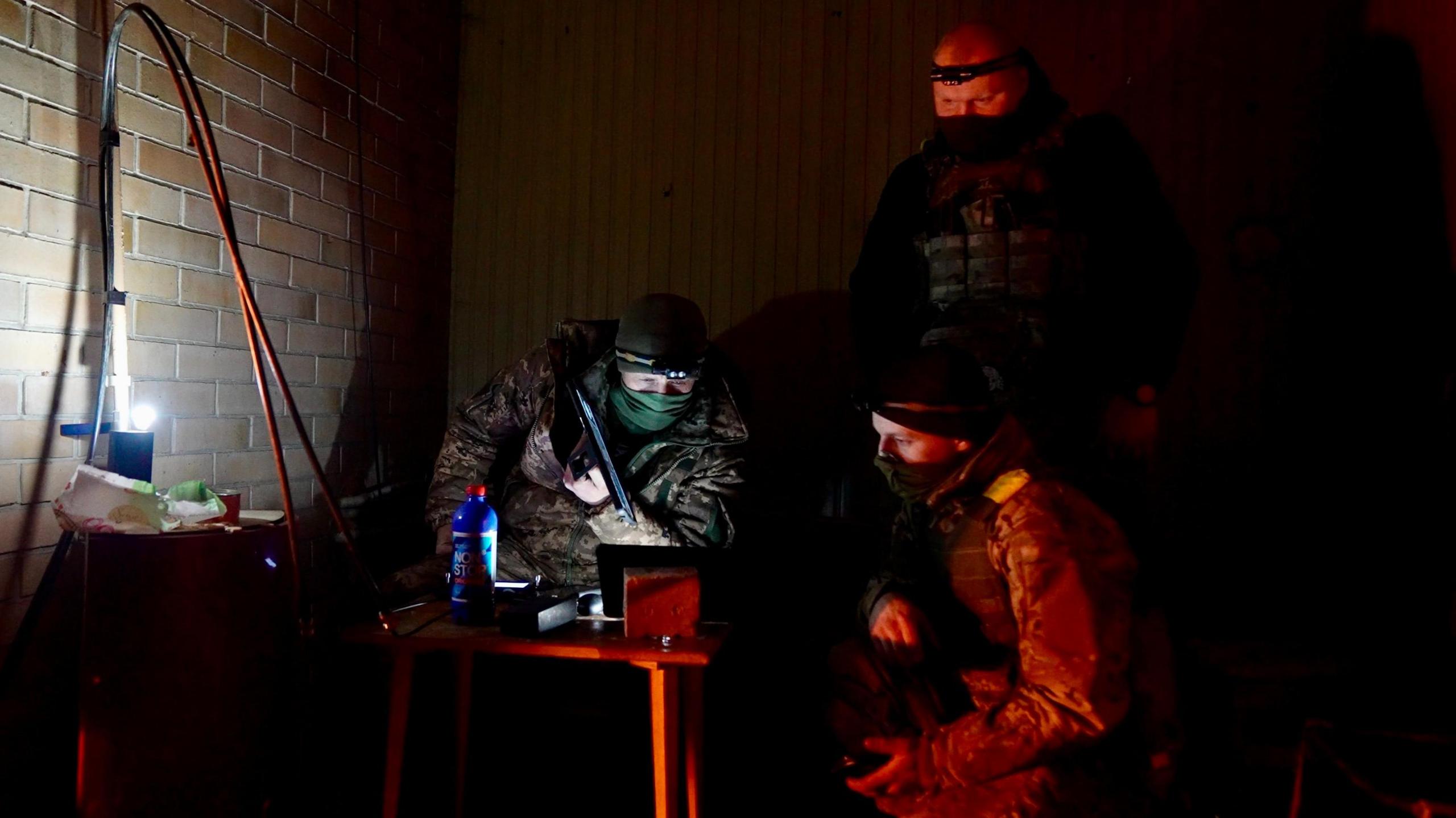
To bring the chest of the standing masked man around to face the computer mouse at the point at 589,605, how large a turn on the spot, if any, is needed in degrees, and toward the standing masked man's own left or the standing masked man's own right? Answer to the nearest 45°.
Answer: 0° — they already face it

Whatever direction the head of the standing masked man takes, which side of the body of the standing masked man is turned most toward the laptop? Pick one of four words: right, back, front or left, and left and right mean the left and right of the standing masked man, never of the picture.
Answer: front

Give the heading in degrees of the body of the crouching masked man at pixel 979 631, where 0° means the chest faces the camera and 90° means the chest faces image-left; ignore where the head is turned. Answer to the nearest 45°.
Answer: approximately 45°

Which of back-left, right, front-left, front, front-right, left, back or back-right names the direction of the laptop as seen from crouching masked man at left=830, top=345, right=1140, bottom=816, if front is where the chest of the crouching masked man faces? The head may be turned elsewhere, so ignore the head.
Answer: front-right

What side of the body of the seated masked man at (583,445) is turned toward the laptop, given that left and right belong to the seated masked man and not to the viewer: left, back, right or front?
front

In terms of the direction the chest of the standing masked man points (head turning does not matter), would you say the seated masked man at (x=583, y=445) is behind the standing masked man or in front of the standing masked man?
in front

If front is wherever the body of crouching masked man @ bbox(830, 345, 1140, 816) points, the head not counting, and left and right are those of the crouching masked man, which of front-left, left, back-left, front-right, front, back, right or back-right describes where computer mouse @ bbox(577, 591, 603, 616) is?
front-right

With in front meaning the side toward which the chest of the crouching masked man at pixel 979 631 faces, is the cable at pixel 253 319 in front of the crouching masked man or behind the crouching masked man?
in front

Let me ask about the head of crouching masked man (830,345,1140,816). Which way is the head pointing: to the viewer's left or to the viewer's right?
to the viewer's left

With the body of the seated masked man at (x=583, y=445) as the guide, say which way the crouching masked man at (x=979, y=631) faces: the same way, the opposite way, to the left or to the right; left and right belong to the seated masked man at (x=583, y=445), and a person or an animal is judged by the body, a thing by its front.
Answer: to the right

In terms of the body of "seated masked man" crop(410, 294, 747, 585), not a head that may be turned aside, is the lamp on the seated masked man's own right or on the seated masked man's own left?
on the seated masked man's own right

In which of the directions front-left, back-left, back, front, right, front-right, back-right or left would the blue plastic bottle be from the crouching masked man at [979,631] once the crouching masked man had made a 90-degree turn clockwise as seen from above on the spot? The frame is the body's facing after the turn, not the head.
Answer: front-left

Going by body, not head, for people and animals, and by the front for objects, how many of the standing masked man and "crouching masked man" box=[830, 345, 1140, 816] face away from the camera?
0

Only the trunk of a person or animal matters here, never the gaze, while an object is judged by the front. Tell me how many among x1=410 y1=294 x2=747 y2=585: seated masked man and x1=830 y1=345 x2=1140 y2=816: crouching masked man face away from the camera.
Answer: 0

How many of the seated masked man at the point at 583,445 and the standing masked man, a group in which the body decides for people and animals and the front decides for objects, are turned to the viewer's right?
0
